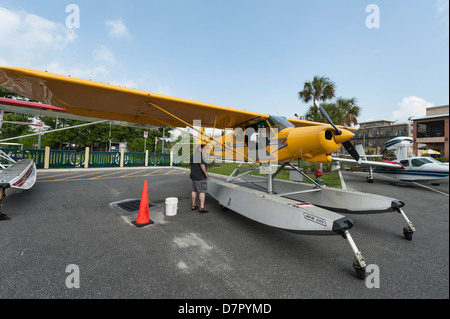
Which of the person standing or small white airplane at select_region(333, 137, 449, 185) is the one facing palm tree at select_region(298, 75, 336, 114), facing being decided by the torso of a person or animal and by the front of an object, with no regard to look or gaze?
the person standing

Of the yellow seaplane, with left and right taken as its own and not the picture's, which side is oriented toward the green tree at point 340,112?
left

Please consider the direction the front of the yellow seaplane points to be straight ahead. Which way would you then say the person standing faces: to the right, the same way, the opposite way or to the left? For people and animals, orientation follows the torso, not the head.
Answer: to the left

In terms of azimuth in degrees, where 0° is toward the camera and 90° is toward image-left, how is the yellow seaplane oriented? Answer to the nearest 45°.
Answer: approximately 315°

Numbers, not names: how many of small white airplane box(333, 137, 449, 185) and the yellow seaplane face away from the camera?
0

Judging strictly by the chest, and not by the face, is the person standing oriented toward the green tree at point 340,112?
yes

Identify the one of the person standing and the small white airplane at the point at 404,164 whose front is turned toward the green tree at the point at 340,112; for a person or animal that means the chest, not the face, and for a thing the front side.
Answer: the person standing

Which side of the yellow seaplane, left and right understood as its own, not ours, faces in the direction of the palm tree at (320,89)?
left

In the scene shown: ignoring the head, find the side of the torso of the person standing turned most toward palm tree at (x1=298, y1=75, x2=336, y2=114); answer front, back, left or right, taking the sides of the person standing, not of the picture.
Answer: front

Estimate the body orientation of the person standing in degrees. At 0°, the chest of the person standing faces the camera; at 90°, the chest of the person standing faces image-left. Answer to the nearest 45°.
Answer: approximately 225°
